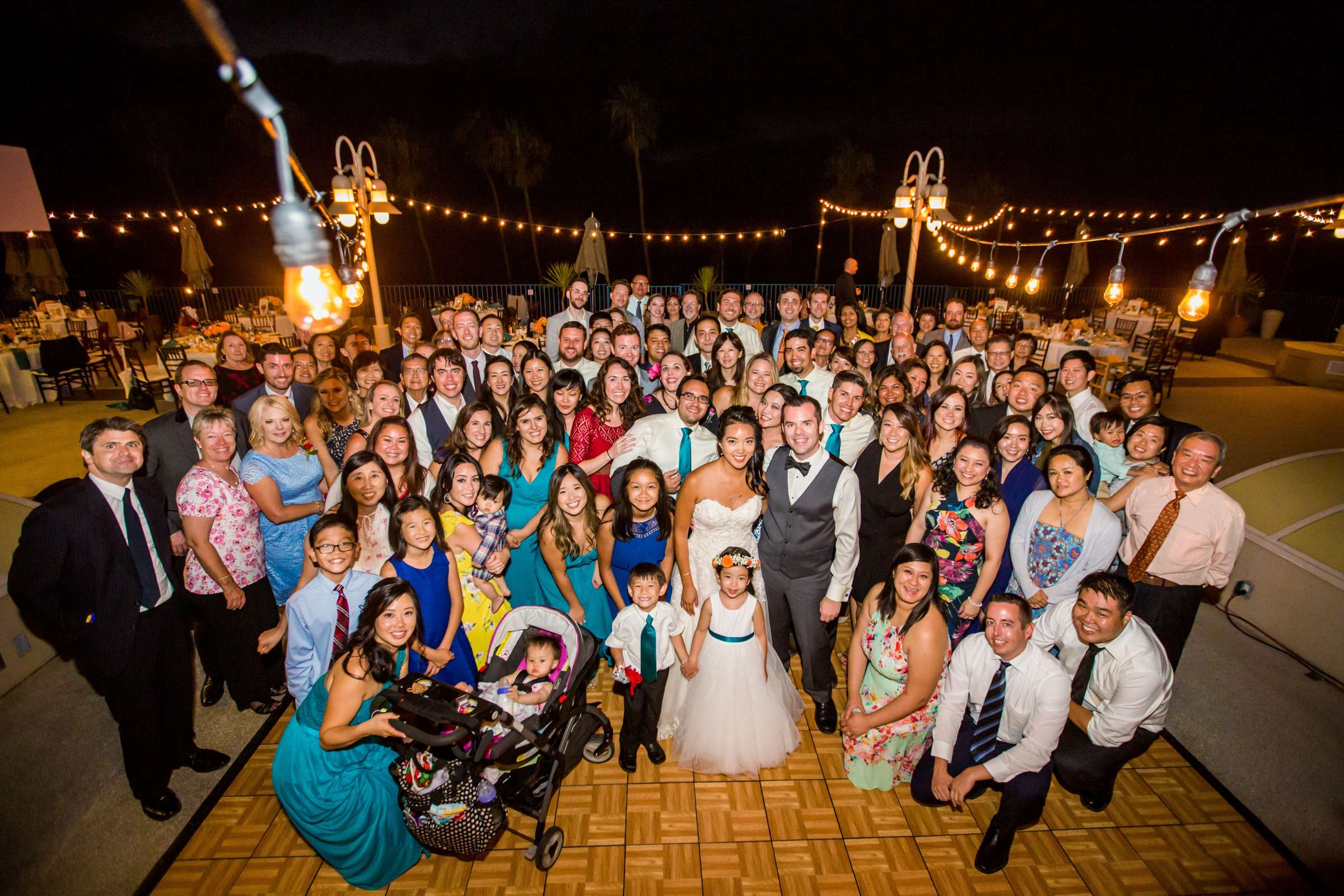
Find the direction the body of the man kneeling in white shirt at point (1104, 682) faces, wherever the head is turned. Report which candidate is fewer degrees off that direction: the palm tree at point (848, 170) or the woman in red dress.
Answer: the woman in red dress

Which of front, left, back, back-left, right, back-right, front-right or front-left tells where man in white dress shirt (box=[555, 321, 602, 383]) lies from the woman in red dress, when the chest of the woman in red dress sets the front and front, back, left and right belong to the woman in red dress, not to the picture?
back-left

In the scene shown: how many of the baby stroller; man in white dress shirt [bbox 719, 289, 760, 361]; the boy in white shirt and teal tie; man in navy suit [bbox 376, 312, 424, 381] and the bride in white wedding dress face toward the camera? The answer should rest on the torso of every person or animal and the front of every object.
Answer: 4

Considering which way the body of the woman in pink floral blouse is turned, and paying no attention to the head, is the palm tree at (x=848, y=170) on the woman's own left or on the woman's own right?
on the woman's own left

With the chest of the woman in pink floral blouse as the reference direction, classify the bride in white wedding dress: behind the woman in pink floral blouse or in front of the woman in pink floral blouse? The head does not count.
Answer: in front

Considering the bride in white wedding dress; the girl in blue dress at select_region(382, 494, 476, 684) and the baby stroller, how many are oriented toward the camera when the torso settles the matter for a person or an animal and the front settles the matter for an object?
2

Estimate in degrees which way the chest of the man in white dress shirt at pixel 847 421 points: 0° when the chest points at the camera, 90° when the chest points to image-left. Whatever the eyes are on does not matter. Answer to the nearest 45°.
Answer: approximately 0°
